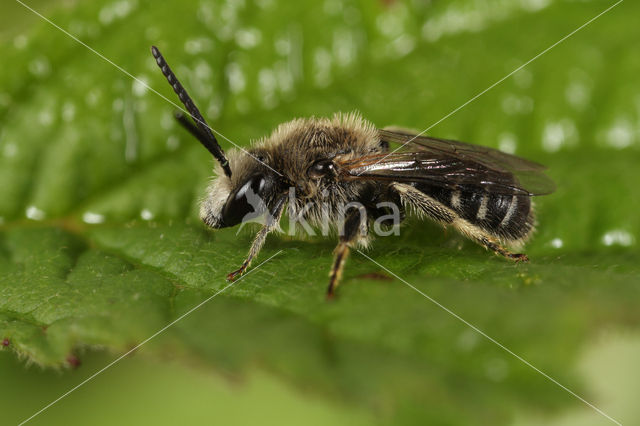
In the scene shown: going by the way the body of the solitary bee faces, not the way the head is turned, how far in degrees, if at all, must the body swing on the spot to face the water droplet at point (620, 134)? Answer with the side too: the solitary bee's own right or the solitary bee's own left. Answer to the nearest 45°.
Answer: approximately 180°

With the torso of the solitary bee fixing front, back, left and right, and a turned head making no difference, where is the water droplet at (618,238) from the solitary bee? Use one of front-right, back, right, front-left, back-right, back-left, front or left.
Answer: back

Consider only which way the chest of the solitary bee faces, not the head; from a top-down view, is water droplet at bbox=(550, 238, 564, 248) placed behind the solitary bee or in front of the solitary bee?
behind

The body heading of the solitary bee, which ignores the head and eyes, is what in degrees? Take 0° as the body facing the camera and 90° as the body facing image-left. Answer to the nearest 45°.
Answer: approximately 90°

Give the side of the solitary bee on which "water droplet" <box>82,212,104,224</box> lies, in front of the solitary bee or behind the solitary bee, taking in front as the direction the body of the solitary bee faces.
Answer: in front

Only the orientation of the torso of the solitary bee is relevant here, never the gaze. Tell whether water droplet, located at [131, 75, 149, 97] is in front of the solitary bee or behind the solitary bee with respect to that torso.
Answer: in front
